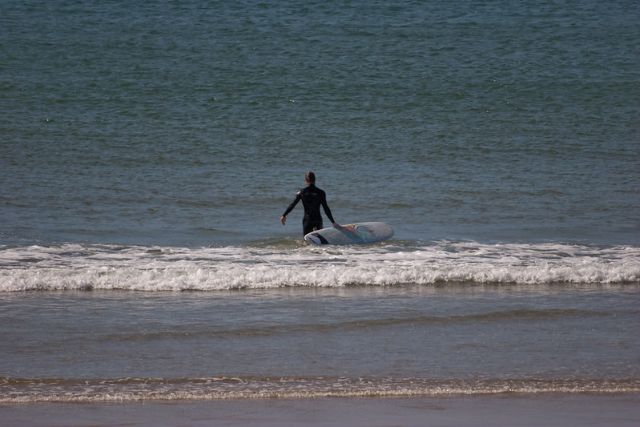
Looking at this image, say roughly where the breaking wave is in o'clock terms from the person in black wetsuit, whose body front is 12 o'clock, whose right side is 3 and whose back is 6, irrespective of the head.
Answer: The breaking wave is roughly at 6 o'clock from the person in black wetsuit.

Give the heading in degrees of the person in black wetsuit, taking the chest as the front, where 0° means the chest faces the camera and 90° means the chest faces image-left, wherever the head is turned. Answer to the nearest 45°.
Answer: approximately 180°
